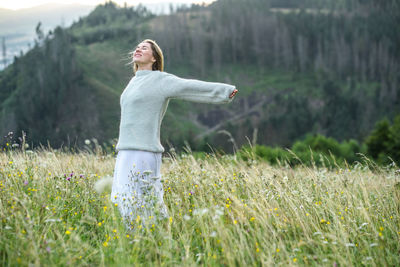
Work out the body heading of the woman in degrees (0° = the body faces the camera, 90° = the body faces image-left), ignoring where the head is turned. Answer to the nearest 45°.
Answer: approximately 45°

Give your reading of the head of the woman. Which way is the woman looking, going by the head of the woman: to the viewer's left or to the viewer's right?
to the viewer's left
